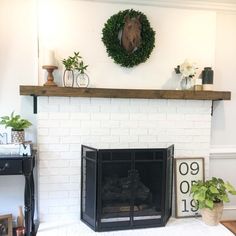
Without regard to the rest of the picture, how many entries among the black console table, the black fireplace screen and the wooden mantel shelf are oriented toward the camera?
3

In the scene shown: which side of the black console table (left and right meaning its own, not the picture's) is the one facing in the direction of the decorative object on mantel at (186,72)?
left

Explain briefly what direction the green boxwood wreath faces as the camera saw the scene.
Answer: facing the viewer

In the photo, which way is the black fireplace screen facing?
toward the camera

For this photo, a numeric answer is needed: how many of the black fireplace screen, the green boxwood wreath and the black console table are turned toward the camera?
3
